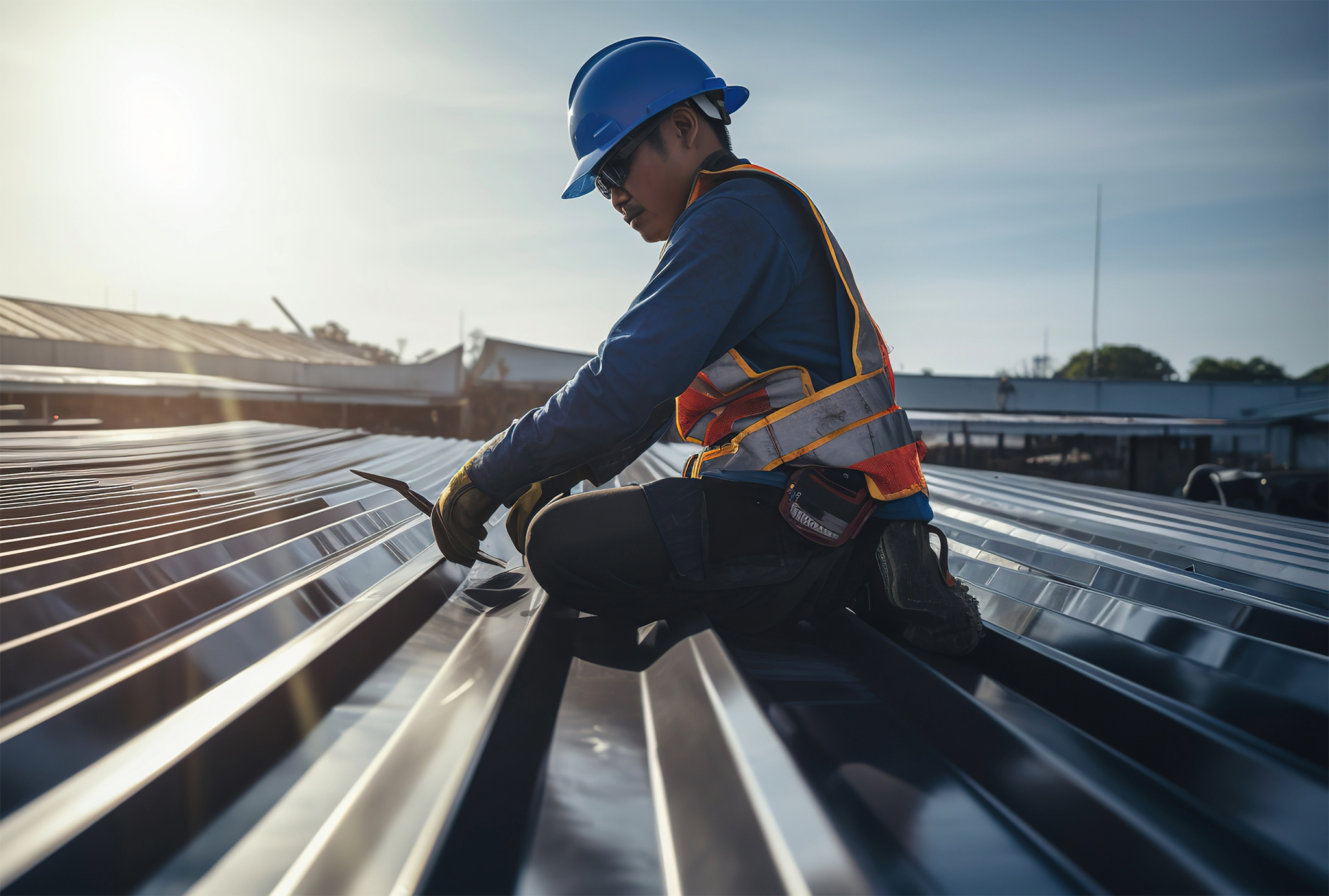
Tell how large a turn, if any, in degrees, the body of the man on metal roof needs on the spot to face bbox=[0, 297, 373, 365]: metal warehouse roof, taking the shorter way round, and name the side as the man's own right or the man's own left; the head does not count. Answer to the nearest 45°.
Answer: approximately 45° to the man's own right

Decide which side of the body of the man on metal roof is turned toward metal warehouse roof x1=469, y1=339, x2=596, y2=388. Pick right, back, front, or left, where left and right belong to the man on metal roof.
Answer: right

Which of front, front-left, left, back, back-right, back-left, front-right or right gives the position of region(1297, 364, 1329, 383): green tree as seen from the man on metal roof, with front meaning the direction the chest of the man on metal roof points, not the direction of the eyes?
back-right

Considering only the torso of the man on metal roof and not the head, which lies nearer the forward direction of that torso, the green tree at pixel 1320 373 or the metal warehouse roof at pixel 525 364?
the metal warehouse roof

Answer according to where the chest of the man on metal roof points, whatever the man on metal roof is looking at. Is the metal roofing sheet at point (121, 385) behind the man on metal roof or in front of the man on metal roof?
in front

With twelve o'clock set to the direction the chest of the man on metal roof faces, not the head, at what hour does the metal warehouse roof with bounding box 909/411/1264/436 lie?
The metal warehouse roof is roughly at 4 o'clock from the man on metal roof.

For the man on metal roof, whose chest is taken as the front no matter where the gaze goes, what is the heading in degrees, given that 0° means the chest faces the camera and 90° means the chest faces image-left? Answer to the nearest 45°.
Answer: approximately 90°

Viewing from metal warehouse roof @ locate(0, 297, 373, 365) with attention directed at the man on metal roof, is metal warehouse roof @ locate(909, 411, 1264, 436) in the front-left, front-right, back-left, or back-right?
front-left

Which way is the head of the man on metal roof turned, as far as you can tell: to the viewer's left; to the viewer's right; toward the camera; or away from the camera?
to the viewer's left

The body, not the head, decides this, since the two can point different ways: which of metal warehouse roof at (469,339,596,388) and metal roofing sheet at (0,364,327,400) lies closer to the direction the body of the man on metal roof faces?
the metal roofing sheet

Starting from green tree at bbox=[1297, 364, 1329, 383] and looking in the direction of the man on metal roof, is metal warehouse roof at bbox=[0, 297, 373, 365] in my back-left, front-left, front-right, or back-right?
front-right

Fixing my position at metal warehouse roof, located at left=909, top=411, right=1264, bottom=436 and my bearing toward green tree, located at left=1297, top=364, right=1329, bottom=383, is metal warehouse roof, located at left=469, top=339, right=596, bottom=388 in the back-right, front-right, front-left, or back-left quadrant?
back-left

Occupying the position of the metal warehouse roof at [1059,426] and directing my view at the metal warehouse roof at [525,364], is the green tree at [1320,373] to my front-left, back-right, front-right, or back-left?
back-right
